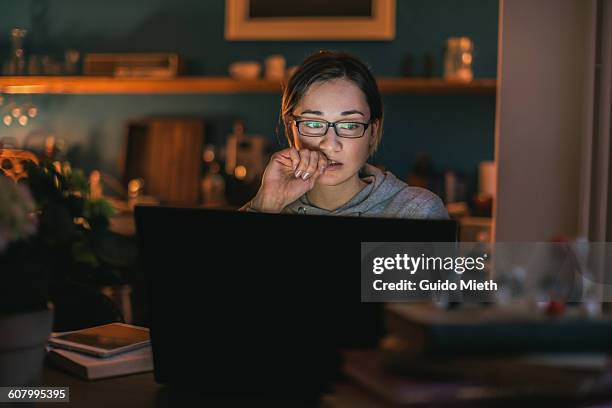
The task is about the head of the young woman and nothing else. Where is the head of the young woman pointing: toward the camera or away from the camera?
toward the camera

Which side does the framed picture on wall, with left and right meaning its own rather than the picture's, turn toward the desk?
front

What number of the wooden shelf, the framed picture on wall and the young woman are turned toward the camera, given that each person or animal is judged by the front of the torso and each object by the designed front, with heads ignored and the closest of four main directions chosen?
3

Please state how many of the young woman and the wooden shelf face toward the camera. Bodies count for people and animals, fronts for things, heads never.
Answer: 2

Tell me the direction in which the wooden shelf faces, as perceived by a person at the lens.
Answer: facing the viewer

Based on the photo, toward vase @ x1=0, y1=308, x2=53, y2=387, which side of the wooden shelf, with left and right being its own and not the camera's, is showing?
front

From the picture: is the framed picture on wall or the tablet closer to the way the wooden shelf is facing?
the tablet

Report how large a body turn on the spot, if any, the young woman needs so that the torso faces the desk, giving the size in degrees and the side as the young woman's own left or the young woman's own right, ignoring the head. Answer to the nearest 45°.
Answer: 0° — they already face it

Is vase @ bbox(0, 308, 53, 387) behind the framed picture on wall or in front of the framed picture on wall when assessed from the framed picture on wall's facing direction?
in front

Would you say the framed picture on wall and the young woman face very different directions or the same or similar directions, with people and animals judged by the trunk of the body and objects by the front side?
same or similar directions

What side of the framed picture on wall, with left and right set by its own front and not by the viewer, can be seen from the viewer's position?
front

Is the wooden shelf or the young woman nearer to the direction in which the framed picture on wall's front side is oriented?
the young woman

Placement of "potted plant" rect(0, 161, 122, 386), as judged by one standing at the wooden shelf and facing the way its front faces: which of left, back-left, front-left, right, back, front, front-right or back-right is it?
front

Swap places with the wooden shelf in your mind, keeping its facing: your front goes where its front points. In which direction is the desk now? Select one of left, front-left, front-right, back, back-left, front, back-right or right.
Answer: front
